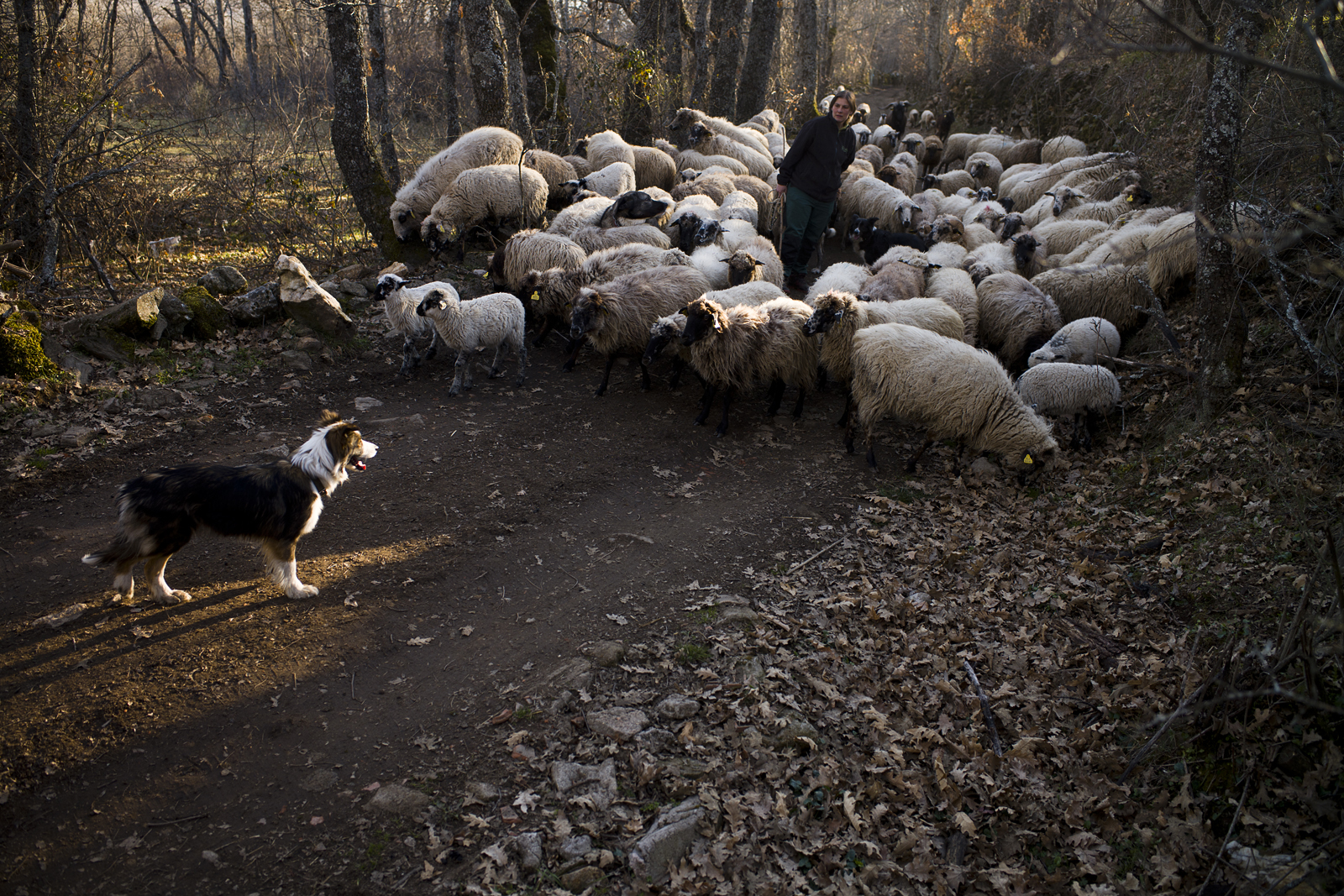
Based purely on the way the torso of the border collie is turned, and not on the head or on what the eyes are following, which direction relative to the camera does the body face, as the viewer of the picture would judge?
to the viewer's right

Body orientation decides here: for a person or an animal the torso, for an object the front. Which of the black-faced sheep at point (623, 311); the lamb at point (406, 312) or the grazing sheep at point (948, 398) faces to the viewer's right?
the grazing sheep

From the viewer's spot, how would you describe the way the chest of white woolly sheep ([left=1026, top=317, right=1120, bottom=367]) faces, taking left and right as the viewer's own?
facing to the left of the viewer

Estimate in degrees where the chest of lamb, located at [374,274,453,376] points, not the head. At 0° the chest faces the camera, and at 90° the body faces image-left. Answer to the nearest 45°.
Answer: approximately 45°

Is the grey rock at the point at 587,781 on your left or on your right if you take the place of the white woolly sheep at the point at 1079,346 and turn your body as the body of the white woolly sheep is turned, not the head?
on your left

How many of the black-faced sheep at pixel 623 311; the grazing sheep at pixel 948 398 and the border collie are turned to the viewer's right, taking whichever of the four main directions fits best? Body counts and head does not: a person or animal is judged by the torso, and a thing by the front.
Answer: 2
